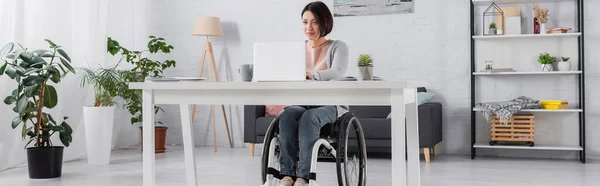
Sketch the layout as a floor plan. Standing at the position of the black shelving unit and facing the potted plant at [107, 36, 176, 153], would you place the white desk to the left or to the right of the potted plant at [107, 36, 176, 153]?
left

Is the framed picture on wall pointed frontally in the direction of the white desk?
yes

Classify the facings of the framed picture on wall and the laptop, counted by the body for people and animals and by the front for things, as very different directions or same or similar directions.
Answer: very different directions

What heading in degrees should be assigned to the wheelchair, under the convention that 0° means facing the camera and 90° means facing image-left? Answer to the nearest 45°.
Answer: approximately 45°

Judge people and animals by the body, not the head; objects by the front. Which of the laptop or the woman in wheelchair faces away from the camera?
the laptop

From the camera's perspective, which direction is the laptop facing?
away from the camera

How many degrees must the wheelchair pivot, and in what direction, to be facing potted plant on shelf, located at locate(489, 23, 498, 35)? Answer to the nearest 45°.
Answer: approximately 180°

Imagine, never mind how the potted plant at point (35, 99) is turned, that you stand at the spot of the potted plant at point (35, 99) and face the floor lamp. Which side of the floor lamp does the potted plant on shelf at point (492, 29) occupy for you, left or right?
right

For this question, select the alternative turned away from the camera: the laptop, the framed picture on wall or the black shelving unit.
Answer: the laptop
